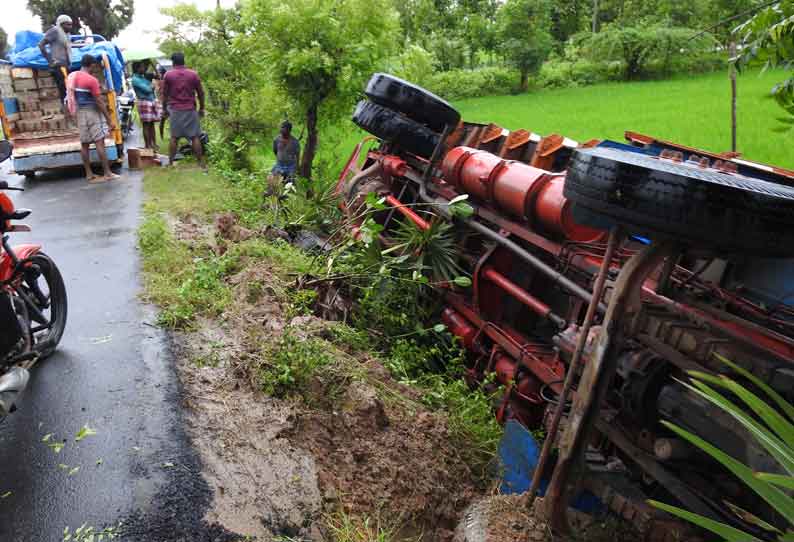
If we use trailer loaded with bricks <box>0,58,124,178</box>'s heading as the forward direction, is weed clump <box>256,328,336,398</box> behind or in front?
behind

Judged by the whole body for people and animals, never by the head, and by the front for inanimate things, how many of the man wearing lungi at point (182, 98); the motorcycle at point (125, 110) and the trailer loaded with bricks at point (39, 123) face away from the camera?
2

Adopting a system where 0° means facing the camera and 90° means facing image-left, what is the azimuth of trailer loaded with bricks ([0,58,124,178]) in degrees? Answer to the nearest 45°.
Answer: approximately 180°

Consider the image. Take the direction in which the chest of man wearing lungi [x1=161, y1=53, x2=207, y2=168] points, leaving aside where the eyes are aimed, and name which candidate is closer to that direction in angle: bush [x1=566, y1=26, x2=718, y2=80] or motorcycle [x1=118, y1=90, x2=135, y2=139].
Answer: the motorcycle
